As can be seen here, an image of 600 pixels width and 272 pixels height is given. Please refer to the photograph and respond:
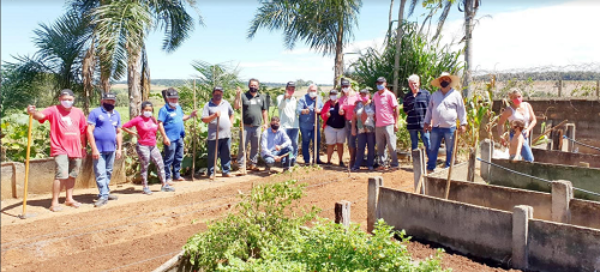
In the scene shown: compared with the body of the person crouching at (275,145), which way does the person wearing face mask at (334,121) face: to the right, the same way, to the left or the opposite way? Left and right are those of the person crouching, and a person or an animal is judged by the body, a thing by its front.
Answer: the same way

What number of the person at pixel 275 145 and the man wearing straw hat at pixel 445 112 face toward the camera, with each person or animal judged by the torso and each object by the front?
2

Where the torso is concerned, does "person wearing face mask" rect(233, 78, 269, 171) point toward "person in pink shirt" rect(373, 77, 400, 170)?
no

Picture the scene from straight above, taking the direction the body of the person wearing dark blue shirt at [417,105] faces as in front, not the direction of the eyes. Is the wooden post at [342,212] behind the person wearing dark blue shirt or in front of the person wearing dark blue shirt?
in front

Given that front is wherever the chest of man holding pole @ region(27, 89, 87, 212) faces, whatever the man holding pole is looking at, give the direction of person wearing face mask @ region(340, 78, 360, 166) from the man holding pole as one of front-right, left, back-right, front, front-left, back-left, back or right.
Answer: left

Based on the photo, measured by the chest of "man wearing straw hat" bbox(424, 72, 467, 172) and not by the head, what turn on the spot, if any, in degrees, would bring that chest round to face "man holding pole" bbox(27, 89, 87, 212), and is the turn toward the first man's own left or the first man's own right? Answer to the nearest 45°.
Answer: approximately 45° to the first man's own right

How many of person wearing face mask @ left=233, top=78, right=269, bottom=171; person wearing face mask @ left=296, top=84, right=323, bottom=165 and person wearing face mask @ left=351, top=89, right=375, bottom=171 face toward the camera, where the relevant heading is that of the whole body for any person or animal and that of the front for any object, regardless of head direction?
3

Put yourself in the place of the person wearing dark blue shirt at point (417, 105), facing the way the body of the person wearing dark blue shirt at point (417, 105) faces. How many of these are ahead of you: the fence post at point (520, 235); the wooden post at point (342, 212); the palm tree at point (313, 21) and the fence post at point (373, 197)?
3

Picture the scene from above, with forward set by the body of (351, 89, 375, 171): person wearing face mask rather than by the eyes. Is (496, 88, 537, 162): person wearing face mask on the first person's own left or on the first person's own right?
on the first person's own left

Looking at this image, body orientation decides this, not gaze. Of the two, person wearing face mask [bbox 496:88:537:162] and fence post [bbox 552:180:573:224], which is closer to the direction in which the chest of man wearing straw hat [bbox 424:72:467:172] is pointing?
the fence post

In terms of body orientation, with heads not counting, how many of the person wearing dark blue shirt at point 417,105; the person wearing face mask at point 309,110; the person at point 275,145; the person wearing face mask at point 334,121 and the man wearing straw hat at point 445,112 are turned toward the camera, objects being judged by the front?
5

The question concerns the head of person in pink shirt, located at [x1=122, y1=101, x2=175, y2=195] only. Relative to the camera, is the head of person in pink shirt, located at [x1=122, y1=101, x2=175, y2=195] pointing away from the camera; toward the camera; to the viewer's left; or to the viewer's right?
toward the camera

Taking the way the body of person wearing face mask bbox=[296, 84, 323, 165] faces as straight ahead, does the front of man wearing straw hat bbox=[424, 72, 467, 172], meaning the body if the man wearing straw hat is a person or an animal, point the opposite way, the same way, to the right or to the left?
the same way

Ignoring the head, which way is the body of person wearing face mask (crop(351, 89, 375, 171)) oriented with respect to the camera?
toward the camera

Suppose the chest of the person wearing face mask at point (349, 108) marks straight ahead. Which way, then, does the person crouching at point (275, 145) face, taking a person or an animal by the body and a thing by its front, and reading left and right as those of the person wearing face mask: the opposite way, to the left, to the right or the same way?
the same way

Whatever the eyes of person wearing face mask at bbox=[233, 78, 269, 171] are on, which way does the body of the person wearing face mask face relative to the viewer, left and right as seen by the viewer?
facing the viewer

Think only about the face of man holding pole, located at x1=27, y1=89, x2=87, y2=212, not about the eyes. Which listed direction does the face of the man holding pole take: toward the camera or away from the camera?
toward the camera

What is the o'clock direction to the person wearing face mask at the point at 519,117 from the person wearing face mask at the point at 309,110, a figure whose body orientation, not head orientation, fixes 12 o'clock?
the person wearing face mask at the point at 519,117 is roughly at 10 o'clock from the person wearing face mask at the point at 309,110.
